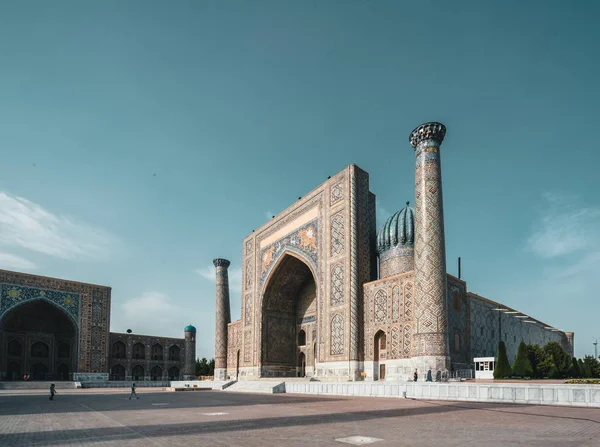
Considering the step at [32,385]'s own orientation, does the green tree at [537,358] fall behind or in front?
in front

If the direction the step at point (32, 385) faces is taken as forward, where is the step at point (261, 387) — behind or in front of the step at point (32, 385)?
in front

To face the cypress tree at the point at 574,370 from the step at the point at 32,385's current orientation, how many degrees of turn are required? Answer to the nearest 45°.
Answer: approximately 45° to its left

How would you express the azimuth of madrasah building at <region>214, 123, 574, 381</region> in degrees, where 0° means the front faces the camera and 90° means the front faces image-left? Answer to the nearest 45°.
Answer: approximately 45°

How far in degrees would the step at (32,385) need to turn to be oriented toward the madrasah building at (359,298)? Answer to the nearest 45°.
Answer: approximately 45° to its left

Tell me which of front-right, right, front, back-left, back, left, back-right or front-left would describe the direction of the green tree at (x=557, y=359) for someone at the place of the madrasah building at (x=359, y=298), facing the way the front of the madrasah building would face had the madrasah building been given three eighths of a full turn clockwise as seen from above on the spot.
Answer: right

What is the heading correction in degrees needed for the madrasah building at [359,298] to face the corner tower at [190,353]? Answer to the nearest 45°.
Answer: approximately 90° to its right

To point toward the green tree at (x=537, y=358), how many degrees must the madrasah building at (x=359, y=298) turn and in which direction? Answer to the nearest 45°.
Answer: approximately 135° to its left

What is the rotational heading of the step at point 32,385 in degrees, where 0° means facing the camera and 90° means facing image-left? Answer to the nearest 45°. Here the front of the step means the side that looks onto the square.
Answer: approximately 0°

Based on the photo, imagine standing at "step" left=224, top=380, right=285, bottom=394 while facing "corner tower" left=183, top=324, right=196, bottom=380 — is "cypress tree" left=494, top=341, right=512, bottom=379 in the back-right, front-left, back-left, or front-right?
back-right

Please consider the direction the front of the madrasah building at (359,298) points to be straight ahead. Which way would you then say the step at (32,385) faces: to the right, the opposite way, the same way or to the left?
to the left
